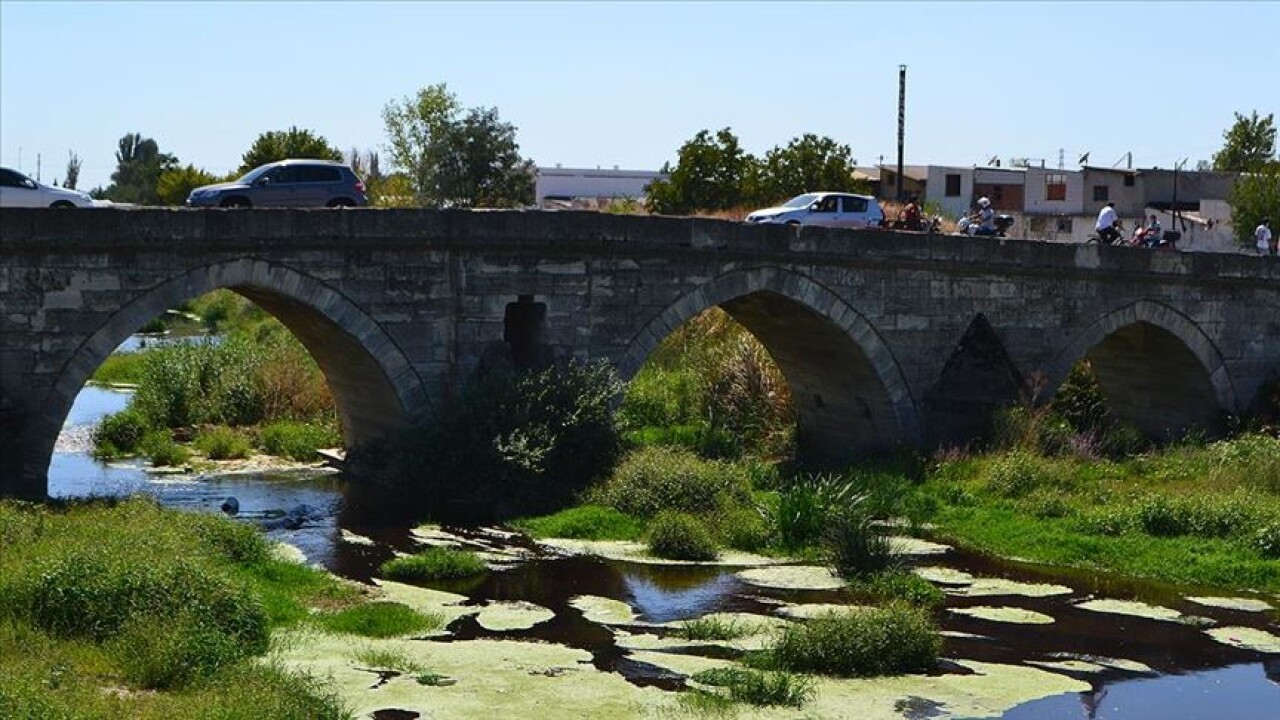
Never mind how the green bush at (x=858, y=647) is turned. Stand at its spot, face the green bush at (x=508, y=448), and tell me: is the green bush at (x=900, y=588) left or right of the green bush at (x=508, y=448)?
right

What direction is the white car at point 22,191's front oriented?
to the viewer's right

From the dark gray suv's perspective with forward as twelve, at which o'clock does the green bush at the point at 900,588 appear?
The green bush is roughly at 8 o'clock from the dark gray suv.

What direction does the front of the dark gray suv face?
to the viewer's left

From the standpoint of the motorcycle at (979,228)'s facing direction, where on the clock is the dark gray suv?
The dark gray suv is roughly at 11 o'clock from the motorcycle.

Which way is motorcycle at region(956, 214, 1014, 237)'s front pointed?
to the viewer's left

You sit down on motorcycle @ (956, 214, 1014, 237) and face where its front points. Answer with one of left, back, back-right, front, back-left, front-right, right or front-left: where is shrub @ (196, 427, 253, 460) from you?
front-left

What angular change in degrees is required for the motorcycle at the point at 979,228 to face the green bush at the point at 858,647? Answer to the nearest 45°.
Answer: approximately 90° to its left
